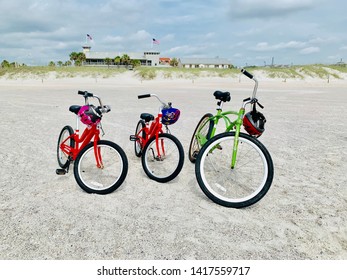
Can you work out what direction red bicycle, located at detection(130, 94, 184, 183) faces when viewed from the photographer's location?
facing the viewer and to the right of the viewer

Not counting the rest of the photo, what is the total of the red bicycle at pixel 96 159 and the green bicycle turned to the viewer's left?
0

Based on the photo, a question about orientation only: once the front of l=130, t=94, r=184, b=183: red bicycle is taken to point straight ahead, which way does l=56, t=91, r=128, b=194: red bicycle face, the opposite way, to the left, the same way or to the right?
the same way

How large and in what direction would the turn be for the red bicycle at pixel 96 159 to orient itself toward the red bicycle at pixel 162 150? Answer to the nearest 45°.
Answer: approximately 45° to its left

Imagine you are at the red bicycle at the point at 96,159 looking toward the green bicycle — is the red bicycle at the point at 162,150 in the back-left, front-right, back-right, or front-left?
front-left

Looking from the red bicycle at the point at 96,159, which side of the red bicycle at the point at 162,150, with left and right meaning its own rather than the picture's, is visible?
right

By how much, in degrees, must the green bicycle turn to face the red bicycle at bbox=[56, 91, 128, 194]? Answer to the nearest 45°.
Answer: approximately 135° to its right

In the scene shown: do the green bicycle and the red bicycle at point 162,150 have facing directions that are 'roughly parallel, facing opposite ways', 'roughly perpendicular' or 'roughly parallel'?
roughly parallel

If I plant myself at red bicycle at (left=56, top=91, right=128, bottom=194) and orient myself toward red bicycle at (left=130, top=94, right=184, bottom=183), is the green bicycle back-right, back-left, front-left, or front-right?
front-right

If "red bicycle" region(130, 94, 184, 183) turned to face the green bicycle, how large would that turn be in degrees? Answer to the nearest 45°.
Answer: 0° — it already faces it

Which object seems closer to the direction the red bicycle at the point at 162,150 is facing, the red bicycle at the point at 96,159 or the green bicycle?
the green bicycle

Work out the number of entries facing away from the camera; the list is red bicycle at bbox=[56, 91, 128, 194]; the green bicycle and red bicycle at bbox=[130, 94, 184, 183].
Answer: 0

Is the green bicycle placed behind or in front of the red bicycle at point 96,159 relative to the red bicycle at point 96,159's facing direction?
in front

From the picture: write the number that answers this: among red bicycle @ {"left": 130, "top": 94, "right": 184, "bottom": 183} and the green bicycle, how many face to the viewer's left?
0
